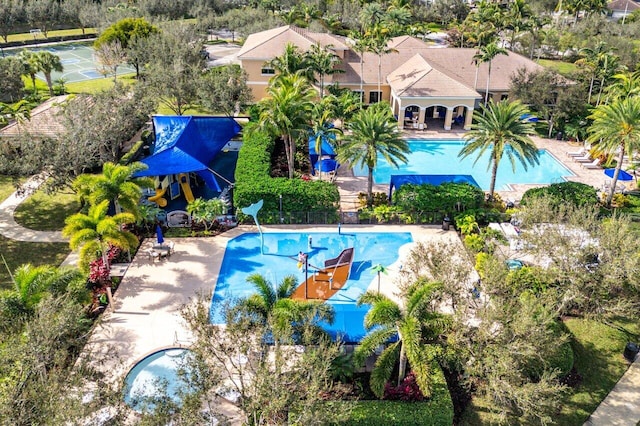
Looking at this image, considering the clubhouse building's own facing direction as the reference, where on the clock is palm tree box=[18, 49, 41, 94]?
The palm tree is roughly at 3 o'clock from the clubhouse building.

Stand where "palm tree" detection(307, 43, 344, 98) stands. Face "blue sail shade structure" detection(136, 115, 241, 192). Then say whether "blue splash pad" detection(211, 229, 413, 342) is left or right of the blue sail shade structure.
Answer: left

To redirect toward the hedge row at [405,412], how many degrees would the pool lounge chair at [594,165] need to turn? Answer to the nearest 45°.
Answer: approximately 90° to its left

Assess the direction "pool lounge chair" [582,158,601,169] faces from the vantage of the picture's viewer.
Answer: facing to the left of the viewer

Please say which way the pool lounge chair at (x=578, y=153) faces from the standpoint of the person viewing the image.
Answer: facing to the left of the viewer

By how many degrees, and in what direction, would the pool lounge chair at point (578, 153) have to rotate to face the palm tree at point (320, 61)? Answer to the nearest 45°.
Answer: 0° — it already faces it
